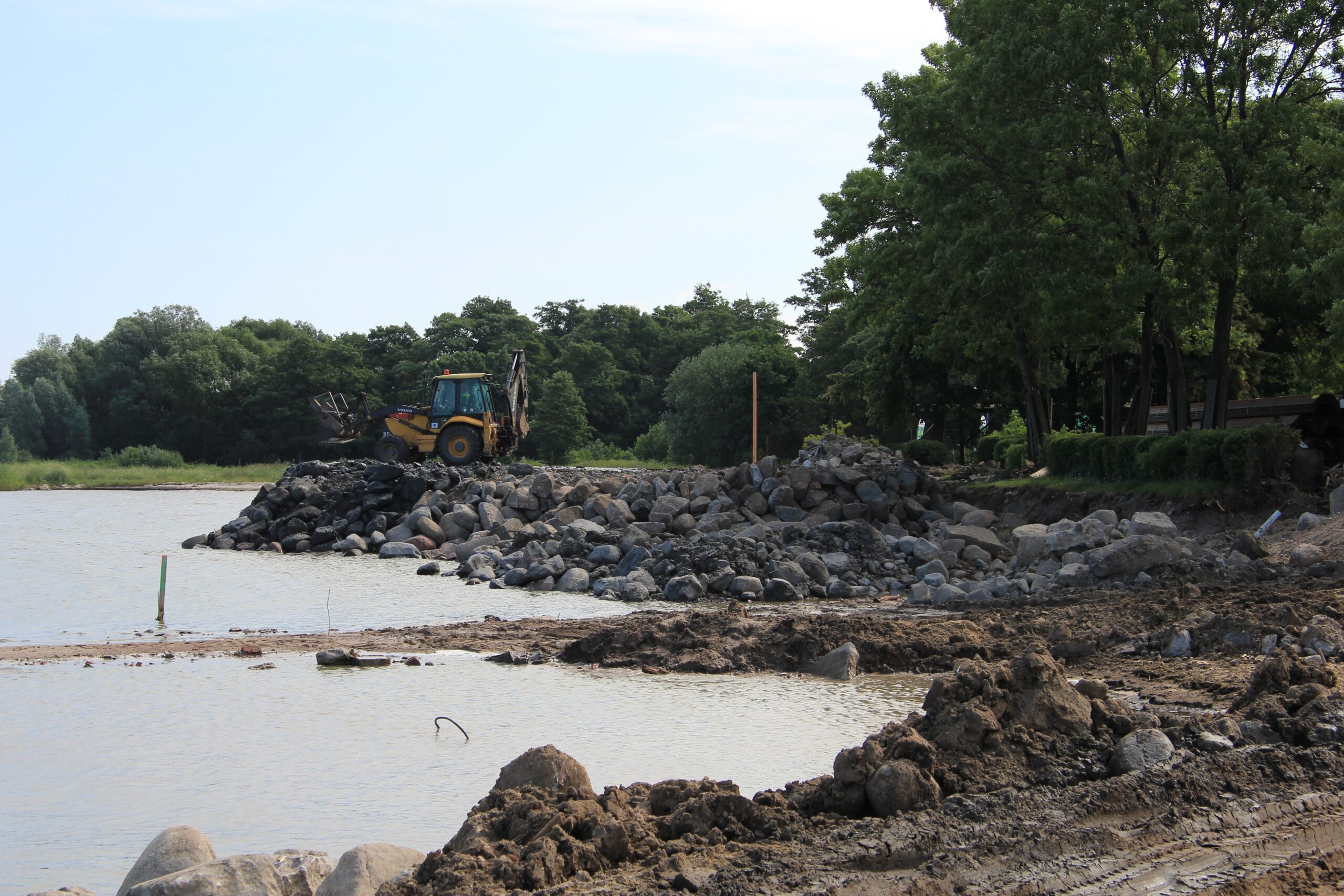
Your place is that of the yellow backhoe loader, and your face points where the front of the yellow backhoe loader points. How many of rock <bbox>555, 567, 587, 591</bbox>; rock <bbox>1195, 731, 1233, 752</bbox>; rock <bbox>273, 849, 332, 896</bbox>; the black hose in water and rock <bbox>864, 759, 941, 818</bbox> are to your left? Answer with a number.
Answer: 5

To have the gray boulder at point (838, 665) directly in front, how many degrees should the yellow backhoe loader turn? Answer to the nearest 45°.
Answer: approximately 90° to its left

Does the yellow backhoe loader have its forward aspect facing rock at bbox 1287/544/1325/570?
no

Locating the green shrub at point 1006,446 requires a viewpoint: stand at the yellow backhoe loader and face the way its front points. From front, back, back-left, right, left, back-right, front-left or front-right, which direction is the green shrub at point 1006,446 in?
back

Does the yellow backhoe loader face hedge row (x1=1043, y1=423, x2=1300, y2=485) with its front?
no

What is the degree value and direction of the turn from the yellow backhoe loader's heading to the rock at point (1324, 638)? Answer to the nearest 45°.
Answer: approximately 90° to its left

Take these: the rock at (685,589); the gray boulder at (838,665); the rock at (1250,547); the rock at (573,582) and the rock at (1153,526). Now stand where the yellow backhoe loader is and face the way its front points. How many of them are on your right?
0

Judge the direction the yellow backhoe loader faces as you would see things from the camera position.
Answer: facing to the left of the viewer

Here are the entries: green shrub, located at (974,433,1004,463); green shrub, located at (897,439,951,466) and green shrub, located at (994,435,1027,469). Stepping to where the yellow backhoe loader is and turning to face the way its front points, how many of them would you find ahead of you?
0

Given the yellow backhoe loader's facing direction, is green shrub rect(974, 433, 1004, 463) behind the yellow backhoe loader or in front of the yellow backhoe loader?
behind

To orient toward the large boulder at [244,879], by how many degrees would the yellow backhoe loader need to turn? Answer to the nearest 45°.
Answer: approximately 90° to its left

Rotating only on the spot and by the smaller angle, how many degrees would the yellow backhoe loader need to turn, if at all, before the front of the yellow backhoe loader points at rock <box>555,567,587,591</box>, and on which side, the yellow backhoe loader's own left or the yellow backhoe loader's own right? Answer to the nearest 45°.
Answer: approximately 90° to the yellow backhoe loader's own left

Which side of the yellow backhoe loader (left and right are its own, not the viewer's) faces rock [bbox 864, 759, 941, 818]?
left

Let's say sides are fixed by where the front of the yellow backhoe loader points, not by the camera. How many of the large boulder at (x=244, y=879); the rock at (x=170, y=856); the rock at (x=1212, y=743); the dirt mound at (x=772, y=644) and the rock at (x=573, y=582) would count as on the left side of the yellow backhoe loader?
5

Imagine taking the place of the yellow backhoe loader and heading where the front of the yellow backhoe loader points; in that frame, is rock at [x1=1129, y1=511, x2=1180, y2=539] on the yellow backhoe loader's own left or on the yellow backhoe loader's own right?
on the yellow backhoe loader's own left

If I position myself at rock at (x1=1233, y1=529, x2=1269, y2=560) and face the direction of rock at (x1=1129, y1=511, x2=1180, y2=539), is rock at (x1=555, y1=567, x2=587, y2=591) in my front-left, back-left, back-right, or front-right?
front-left

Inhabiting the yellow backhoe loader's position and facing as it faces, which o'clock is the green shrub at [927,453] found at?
The green shrub is roughly at 6 o'clock from the yellow backhoe loader.

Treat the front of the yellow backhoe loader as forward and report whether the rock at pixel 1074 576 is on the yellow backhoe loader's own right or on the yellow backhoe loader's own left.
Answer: on the yellow backhoe loader's own left

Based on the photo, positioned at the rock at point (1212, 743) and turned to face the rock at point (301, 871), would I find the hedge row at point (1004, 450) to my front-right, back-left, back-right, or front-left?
back-right

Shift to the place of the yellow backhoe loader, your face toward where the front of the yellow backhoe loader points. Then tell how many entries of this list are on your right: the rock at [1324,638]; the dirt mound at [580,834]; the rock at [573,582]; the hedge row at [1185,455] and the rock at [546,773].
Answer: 0
